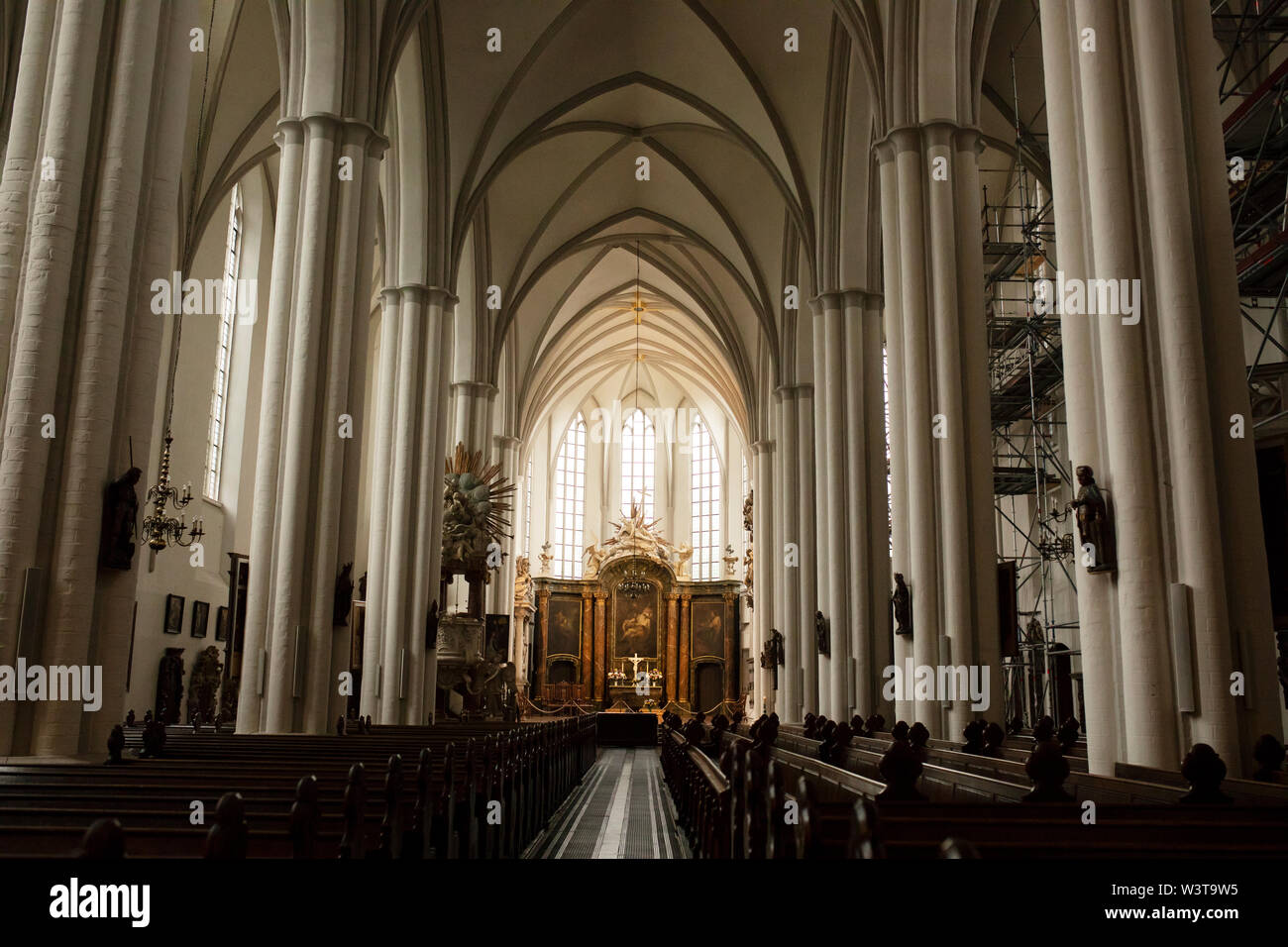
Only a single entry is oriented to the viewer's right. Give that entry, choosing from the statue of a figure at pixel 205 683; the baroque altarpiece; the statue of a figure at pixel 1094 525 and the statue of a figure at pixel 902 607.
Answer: the statue of a figure at pixel 205 683

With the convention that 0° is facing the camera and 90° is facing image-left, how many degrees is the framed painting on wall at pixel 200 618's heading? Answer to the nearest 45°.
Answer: approximately 315°

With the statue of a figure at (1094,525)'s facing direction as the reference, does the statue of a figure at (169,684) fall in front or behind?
in front

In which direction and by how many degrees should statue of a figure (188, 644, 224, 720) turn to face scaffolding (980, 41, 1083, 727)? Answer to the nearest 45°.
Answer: approximately 45° to its right

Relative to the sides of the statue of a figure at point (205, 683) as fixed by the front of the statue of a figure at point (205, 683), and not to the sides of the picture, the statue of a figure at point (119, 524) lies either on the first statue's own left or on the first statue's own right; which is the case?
on the first statue's own right

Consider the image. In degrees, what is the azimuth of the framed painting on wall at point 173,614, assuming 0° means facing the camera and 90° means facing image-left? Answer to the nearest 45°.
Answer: approximately 315°

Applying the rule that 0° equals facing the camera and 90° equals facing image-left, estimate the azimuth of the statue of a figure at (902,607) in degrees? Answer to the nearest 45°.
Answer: approximately 90°

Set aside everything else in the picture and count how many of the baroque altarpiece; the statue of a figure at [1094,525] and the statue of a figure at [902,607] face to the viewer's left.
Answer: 2

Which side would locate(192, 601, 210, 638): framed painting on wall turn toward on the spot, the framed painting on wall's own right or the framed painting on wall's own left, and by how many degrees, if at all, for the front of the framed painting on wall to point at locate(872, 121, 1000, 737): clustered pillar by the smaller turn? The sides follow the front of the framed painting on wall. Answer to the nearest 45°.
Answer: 0° — it already faces it

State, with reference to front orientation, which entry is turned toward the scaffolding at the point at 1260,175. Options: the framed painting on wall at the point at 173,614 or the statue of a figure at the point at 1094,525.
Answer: the framed painting on wall

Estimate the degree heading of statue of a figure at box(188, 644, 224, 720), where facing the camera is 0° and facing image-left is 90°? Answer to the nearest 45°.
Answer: approximately 270°

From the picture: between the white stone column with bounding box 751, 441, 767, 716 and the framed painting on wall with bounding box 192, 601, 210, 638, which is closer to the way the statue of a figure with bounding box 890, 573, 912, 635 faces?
the framed painting on wall

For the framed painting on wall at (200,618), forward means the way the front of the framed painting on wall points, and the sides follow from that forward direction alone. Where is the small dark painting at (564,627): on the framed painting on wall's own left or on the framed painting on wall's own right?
on the framed painting on wall's own left

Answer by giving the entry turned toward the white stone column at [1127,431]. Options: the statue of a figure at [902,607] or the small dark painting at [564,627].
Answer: the small dark painting

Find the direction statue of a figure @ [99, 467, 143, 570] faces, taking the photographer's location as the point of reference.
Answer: facing to the right of the viewer
